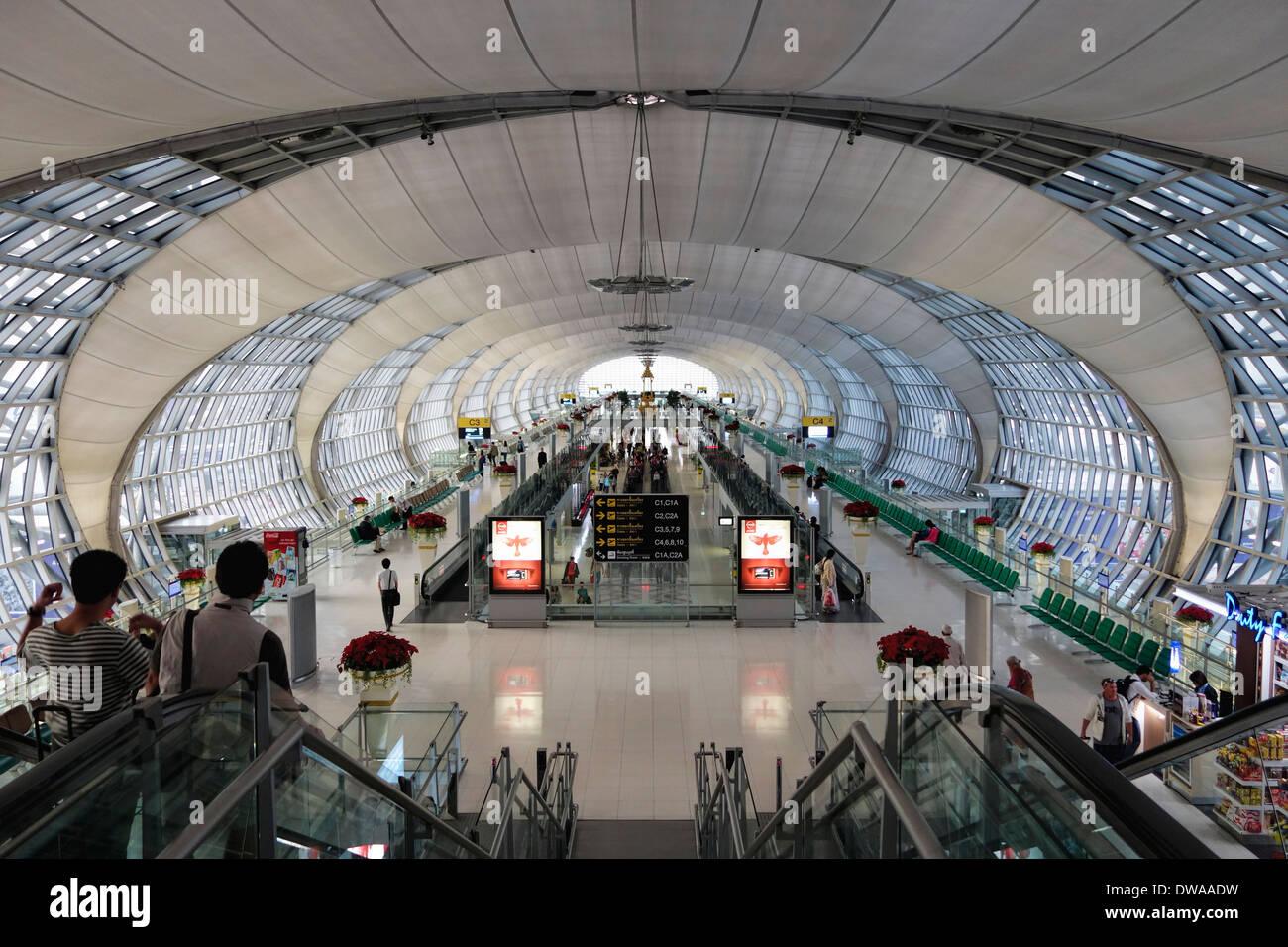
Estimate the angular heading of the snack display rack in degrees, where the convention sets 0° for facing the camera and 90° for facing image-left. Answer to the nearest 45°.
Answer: approximately 45°

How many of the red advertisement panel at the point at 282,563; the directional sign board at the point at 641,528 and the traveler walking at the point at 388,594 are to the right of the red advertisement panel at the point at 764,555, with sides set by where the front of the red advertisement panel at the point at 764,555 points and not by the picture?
3

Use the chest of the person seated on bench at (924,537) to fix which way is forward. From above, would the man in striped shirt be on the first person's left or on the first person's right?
on the first person's left

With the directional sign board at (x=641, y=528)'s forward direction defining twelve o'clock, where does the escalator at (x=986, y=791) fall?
The escalator is roughly at 12 o'clock from the directional sign board.

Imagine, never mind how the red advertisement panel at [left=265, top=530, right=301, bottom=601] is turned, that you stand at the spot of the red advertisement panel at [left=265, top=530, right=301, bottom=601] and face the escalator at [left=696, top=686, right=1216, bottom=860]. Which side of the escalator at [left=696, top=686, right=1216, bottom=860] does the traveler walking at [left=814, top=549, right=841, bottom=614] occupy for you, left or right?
left

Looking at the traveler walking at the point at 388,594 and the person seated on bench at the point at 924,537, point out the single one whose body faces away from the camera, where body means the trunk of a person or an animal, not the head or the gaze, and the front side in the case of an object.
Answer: the traveler walking

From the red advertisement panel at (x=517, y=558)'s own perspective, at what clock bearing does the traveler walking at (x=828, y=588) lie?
The traveler walking is roughly at 9 o'clock from the red advertisement panel.

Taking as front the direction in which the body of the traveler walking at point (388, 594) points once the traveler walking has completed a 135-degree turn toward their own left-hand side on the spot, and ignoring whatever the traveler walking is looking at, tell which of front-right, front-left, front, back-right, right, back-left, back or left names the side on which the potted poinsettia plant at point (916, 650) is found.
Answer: left

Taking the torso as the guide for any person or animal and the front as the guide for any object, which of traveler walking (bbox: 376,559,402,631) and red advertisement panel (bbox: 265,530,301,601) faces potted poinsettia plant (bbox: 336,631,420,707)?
the red advertisement panel

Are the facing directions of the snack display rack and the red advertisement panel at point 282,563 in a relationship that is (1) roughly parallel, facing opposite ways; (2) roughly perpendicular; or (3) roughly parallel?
roughly perpendicular

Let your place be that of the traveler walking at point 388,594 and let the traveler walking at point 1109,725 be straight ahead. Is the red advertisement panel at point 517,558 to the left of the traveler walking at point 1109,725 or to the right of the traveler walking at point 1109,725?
left

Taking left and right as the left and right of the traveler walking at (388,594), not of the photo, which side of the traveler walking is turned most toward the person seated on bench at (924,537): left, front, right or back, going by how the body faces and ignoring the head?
right

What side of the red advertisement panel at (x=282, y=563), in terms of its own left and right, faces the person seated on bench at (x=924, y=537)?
left
